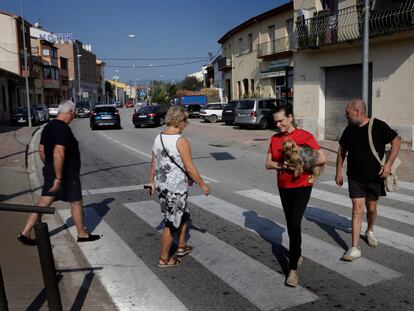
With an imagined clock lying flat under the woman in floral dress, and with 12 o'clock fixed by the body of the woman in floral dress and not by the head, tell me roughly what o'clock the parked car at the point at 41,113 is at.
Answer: The parked car is roughly at 10 o'clock from the woman in floral dress.

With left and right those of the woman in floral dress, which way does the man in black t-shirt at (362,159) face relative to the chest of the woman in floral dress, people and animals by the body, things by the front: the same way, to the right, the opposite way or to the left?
the opposite way

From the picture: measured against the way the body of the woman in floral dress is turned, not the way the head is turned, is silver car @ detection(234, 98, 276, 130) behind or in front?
in front

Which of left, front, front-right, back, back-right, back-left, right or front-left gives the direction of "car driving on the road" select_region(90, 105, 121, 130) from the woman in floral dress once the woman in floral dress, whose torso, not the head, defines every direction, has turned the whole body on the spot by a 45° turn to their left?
front

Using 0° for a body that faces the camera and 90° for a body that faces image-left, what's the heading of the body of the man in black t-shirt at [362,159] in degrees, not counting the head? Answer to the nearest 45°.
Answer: approximately 45°

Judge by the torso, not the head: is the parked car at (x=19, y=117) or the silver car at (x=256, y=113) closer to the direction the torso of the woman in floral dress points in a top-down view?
the silver car

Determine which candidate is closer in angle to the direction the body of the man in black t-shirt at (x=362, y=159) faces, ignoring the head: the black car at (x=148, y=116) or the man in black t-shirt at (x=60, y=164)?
the man in black t-shirt

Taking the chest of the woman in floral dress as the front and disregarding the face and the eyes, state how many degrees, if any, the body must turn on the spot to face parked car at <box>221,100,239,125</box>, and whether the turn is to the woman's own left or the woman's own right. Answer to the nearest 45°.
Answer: approximately 45° to the woman's own left

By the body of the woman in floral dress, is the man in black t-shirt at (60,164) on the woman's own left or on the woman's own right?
on the woman's own left

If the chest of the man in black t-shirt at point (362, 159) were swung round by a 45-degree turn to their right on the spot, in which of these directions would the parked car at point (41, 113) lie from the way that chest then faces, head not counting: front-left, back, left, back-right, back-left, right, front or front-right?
front-right

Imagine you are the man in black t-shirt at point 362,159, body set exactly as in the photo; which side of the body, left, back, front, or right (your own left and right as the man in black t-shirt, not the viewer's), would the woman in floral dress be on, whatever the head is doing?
front

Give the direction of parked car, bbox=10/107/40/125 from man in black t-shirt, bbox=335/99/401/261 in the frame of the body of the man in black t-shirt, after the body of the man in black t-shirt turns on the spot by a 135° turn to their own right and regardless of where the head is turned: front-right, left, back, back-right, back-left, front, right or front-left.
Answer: front-left

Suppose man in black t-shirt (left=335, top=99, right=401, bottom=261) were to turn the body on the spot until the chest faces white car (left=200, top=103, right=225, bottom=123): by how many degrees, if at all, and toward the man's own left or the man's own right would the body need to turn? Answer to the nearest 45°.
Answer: approximately 135° to the man's own right

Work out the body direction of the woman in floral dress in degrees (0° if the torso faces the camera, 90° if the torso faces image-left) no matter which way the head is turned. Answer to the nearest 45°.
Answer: approximately 225°

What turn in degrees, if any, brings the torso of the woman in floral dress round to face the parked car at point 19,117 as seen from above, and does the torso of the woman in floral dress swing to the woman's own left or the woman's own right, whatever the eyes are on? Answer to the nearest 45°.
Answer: approximately 45° to the woman's own left

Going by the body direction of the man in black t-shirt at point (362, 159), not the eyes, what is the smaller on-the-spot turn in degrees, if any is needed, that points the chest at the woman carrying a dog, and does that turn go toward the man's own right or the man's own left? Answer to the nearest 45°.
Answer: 0° — they already face them

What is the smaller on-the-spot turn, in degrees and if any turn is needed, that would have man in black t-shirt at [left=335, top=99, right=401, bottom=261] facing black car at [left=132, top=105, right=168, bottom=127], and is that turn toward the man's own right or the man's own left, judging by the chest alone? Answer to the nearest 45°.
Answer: approximately 90° to the man's own right

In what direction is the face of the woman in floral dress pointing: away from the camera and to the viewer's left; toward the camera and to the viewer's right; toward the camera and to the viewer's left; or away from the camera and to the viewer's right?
away from the camera and to the viewer's right
